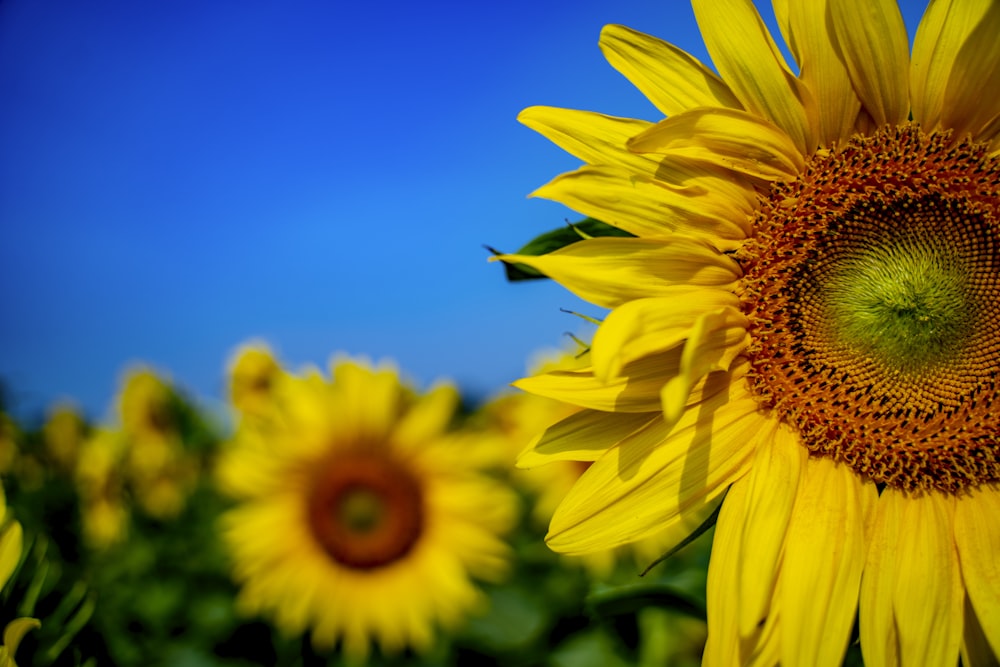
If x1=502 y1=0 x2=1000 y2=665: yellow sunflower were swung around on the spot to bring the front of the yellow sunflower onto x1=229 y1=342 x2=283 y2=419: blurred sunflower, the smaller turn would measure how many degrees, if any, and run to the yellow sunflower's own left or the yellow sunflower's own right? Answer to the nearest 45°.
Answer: approximately 135° to the yellow sunflower's own right

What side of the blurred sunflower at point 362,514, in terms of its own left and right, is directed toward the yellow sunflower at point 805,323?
front

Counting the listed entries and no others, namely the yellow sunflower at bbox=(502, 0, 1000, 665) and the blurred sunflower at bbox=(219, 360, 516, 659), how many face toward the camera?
2

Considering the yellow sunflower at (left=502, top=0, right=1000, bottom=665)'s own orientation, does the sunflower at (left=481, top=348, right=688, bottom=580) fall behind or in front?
behind

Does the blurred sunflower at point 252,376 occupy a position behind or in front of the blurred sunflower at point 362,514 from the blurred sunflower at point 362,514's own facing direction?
behind

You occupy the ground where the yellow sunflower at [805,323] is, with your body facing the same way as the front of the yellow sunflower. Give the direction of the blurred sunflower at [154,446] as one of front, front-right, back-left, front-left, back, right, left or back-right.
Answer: back-right

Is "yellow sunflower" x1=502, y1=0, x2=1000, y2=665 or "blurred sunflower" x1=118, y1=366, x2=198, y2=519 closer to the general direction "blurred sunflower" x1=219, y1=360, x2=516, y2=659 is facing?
the yellow sunflower

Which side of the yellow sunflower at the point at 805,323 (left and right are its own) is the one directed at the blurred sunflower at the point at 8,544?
right

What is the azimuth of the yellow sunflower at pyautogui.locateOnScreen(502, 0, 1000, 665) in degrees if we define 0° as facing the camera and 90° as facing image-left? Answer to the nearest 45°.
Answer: approximately 0°

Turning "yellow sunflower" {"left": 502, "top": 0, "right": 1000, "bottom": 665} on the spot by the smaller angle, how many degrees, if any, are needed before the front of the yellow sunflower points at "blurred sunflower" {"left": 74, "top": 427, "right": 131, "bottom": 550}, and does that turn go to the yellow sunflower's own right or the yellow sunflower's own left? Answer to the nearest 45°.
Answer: approximately 135° to the yellow sunflower's own right
